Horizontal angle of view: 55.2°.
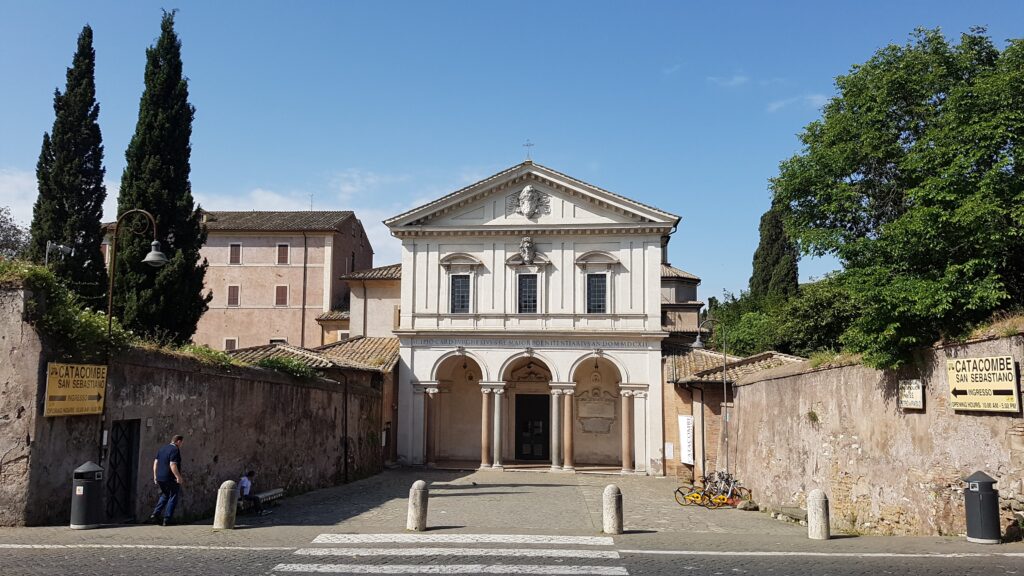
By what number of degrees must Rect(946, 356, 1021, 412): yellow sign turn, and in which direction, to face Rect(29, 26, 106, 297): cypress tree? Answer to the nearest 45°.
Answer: approximately 45° to its right

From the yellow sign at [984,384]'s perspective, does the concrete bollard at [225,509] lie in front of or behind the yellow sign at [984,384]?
in front

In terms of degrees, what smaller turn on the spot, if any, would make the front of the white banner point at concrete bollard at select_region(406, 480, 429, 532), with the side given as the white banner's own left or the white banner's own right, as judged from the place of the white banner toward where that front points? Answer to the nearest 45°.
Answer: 0° — it already faces it

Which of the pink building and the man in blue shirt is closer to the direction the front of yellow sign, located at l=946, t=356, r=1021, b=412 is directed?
the man in blue shirt

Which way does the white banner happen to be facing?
toward the camera

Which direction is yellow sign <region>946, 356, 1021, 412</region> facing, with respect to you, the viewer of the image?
facing the viewer and to the left of the viewer

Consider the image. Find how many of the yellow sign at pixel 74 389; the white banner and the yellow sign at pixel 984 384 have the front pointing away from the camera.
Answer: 0

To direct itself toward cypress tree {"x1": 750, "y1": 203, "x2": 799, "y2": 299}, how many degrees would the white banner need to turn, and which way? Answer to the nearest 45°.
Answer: approximately 180°

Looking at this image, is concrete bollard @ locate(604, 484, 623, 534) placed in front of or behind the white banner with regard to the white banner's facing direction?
in front

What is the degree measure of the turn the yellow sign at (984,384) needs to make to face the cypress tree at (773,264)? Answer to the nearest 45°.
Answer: approximately 135° to its right

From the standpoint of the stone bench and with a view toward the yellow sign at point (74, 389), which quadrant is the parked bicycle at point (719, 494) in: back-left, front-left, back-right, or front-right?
back-left

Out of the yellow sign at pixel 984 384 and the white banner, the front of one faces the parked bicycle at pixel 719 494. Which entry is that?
the white banner

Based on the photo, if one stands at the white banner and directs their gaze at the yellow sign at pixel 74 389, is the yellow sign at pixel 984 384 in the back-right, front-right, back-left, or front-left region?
front-left
